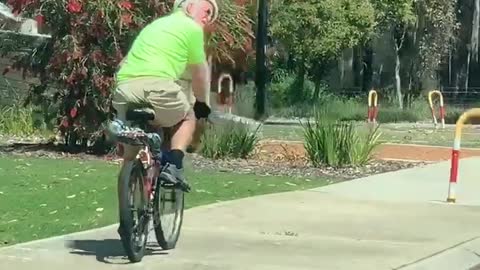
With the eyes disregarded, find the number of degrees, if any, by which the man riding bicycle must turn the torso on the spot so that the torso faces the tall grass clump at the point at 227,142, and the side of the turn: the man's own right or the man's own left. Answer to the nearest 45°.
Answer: approximately 45° to the man's own left

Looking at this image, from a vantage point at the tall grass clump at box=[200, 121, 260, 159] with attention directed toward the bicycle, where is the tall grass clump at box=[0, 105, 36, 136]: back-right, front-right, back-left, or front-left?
back-right

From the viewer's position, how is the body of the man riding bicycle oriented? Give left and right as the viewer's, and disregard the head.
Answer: facing away from the viewer and to the right of the viewer

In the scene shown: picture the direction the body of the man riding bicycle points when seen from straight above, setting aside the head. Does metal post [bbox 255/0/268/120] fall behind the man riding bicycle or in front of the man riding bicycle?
in front

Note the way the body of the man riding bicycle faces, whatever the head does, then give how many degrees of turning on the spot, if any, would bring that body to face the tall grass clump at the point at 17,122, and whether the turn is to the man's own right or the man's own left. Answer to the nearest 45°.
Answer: approximately 45° to the man's own left

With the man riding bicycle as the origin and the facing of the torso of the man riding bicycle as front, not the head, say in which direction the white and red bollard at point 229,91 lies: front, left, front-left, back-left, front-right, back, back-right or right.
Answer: front-left
